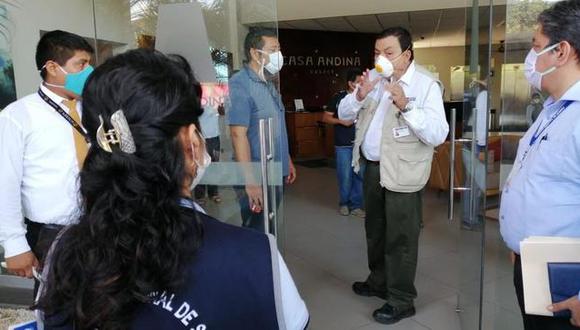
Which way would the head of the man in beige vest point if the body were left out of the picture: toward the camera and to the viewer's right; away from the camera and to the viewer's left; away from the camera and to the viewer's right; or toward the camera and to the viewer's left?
toward the camera and to the viewer's left

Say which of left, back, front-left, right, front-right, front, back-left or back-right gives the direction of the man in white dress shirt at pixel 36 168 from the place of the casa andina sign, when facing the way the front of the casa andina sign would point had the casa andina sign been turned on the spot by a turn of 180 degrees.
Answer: back

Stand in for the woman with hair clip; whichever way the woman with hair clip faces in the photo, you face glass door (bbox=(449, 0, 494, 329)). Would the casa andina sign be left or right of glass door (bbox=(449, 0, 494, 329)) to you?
left

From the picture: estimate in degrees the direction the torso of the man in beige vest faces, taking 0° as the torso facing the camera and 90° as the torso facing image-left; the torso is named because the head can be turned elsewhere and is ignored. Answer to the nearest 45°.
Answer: approximately 45°

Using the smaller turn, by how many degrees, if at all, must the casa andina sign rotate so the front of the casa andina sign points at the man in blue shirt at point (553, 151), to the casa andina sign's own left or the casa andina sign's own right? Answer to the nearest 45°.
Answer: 0° — it already faces them

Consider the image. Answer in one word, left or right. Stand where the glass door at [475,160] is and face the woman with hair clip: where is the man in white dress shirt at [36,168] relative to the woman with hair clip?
right

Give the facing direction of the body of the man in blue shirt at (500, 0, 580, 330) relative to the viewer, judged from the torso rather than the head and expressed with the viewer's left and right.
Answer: facing to the left of the viewer

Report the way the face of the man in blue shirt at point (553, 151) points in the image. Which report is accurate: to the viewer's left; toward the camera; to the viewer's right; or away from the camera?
to the viewer's left

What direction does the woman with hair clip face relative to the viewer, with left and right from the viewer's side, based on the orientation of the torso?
facing away from the viewer and to the right of the viewer

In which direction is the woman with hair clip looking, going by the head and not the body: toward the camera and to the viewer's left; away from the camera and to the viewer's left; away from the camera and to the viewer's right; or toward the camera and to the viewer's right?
away from the camera and to the viewer's right

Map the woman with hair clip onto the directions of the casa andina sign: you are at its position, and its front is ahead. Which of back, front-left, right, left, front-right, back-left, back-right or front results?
front

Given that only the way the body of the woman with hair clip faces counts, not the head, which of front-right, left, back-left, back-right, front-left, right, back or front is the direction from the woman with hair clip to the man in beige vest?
front

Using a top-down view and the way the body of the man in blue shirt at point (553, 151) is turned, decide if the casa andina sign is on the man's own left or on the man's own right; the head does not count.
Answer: on the man's own right

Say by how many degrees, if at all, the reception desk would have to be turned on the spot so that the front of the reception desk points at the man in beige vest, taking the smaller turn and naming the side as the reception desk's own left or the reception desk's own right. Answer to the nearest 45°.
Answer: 0° — it already faces them

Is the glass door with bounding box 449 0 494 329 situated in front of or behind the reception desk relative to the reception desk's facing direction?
in front

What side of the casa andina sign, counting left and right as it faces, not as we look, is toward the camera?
front

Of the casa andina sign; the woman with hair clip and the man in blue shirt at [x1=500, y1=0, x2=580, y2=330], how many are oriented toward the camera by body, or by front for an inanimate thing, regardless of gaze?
1

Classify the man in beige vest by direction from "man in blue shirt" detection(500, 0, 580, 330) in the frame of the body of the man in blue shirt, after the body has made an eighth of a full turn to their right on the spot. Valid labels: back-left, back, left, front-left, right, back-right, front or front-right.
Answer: front

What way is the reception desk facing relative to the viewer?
toward the camera
